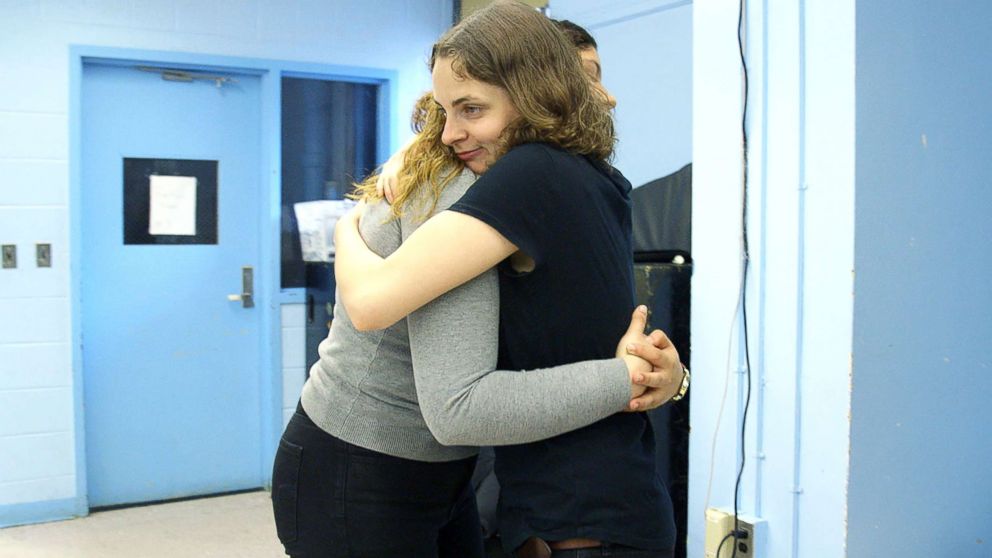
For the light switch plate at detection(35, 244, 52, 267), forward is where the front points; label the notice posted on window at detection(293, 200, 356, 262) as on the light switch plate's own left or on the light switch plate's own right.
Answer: on the light switch plate's own left

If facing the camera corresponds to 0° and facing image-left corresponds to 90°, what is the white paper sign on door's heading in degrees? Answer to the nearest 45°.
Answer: approximately 0°

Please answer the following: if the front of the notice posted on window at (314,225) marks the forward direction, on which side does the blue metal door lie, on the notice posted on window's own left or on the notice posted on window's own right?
on the notice posted on window's own right

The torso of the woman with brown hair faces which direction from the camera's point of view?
to the viewer's left

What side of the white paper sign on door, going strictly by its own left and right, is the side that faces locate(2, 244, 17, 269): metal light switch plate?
right
